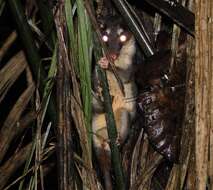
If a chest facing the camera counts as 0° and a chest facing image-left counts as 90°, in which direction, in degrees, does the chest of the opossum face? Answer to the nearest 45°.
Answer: approximately 0°

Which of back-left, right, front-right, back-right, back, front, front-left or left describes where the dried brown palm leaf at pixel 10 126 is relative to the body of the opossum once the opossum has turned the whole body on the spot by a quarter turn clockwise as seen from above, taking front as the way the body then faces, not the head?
front-left
